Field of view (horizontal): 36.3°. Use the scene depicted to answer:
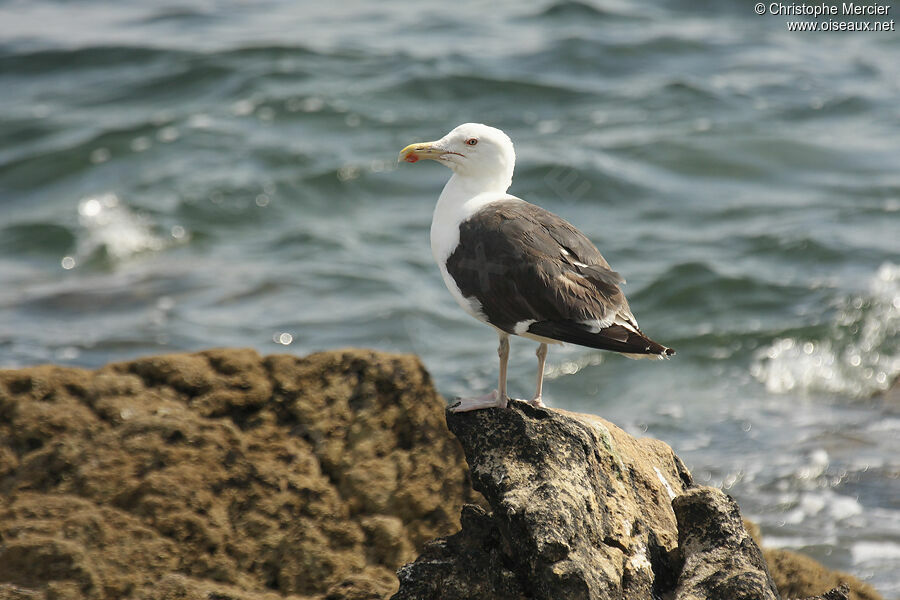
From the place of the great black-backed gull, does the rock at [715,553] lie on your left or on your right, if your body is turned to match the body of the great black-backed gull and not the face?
on your left

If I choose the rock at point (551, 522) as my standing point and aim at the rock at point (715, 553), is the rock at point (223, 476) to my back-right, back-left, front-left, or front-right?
back-left

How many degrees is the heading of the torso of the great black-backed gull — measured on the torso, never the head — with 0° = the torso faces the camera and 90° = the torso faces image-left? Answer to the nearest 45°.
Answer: approximately 90°

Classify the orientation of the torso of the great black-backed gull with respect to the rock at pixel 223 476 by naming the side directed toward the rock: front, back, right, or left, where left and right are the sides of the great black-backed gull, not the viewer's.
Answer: front
